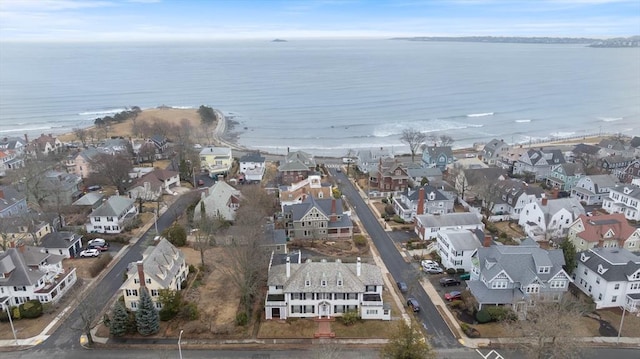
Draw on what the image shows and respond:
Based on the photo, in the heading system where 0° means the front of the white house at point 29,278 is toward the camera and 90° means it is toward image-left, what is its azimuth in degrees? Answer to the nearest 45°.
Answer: approximately 315°

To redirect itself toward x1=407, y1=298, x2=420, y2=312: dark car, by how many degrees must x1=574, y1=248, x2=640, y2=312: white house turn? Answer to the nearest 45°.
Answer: approximately 45° to its right

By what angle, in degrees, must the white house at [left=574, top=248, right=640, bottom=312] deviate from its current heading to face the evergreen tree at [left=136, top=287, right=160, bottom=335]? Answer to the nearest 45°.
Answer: approximately 45° to its right

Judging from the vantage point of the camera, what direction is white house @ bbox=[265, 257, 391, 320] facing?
facing the viewer

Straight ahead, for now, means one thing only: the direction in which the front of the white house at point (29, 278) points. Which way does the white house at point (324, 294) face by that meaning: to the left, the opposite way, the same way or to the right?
to the right

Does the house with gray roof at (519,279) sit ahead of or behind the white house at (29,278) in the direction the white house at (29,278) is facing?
ahead

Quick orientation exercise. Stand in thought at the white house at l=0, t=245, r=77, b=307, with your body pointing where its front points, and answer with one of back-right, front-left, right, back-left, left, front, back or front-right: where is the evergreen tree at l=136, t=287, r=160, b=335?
front

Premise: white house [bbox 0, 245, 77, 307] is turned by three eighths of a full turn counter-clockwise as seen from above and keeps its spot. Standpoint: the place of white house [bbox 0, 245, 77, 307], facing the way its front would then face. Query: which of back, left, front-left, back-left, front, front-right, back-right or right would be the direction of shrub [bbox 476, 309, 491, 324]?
back-right

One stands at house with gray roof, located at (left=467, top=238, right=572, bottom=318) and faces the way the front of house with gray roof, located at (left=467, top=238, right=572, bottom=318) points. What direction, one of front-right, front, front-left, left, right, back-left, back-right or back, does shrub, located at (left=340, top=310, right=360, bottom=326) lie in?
front-right
